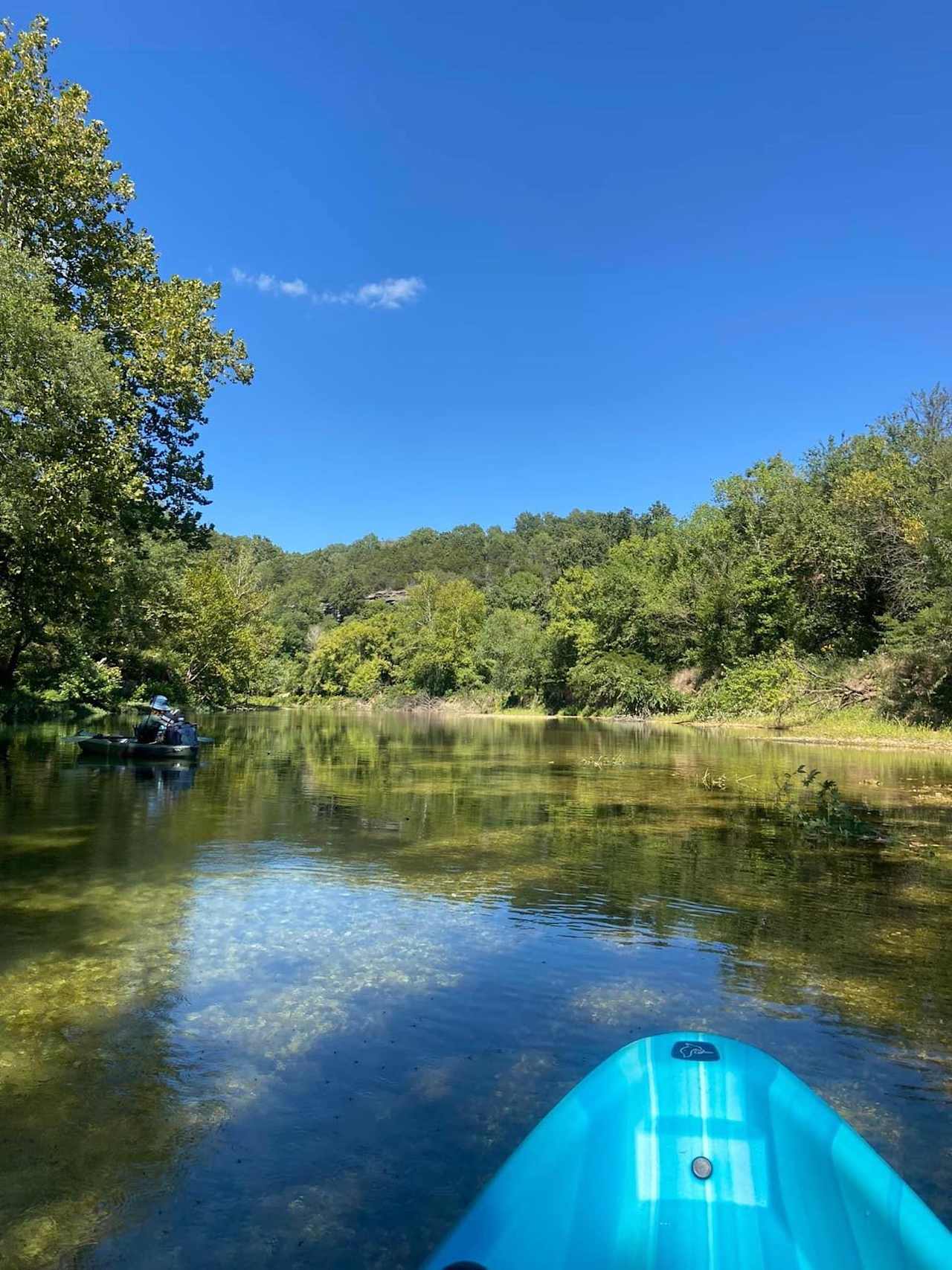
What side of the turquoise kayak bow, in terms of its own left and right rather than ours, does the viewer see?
back

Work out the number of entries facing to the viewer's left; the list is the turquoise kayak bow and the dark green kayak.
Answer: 1

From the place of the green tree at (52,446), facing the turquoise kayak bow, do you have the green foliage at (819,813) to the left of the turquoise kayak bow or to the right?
left

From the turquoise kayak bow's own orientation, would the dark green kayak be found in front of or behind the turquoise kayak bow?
in front

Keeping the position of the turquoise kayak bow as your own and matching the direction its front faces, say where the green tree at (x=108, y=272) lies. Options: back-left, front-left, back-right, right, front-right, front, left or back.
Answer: front-left

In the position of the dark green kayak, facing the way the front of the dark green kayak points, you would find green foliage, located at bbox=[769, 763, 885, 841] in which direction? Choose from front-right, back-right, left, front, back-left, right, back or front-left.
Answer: back-left

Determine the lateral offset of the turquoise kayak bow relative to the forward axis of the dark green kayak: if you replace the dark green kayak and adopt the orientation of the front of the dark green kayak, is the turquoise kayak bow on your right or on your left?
on your left

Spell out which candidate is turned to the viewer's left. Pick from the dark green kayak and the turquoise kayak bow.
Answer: the dark green kayak

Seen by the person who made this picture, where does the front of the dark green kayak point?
facing to the left of the viewer

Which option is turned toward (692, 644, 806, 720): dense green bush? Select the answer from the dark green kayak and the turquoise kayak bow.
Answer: the turquoise kayak bow

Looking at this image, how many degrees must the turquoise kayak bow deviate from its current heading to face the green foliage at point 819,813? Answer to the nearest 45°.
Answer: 0° — it already faces it
